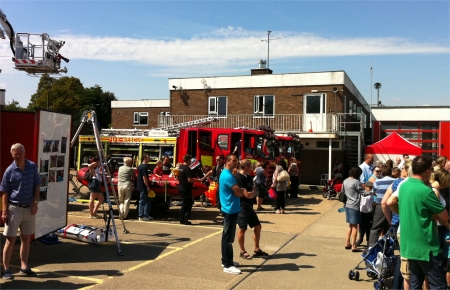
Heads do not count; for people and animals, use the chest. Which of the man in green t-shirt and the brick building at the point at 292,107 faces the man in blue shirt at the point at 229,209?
the brick building

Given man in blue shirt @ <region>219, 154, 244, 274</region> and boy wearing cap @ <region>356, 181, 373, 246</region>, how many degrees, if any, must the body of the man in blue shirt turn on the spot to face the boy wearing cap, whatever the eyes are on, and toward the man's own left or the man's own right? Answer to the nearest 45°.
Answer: approximately 45° to the man's own left

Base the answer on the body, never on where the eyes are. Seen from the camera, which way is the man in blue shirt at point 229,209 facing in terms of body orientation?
to the viewer's right

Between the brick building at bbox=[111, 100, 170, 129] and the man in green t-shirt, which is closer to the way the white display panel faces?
the man in green t-shirt

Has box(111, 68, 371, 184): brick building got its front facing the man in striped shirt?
yes

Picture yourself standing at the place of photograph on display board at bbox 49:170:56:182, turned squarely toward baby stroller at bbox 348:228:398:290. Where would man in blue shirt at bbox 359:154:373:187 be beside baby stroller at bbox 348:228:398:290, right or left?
left

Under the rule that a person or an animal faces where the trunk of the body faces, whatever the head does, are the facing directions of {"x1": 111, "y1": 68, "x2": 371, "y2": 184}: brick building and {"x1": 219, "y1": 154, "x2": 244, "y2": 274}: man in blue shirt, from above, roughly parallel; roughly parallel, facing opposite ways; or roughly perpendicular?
roughly perpendicular

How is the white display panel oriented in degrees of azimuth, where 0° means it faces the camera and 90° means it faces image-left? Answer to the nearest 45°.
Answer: approximately 315°

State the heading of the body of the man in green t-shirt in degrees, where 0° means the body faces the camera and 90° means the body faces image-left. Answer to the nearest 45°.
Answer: approximately 225°
